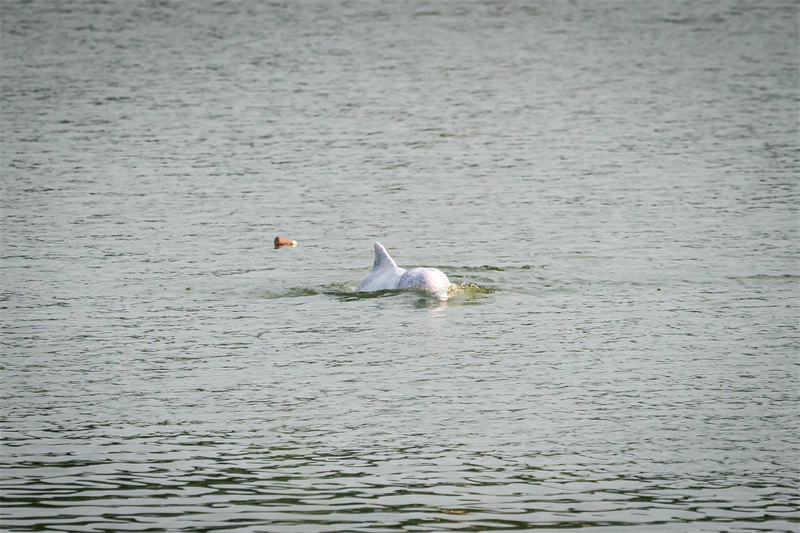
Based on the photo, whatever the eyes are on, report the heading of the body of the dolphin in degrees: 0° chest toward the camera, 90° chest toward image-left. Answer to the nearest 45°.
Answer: approximately 270°

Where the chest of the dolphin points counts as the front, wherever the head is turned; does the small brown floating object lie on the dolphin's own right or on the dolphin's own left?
on the dolphin's own left
